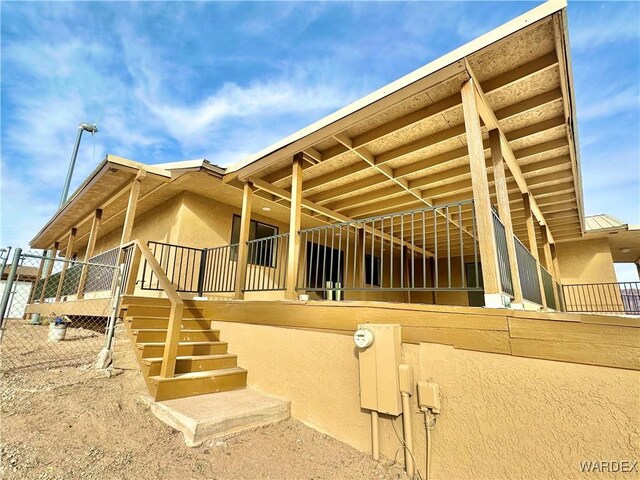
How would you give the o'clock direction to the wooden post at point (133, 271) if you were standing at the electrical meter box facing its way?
The wooden post is roughly at 2 o'clock from the electrical meter box.

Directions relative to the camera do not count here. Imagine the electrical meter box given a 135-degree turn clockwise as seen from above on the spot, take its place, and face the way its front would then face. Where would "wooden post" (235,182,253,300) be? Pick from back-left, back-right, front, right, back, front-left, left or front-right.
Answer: front-left

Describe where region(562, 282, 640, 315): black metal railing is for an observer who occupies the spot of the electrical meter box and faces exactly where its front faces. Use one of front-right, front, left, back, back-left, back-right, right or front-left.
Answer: back

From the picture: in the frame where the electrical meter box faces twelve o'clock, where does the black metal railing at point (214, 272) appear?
The black metal railing is roughly at 3 o'clock from the electrical meter box.

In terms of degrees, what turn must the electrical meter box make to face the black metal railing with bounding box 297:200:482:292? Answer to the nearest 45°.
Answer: approximately 135° to its right

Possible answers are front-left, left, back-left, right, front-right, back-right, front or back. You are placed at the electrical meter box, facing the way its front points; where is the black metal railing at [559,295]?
back

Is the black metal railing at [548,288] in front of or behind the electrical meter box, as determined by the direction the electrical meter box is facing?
behind

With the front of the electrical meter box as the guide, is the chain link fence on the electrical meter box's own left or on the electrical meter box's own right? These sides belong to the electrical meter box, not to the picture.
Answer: on the electrical meter box's own right

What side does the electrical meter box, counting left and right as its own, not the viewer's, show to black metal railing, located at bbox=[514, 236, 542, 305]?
back

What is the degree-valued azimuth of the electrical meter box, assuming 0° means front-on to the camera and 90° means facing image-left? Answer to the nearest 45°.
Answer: approximately 45°
